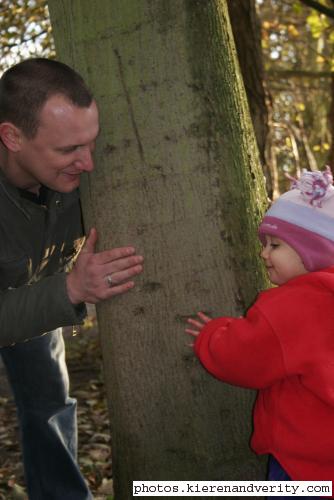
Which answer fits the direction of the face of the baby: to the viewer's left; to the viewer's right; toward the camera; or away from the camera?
to the viewer's left

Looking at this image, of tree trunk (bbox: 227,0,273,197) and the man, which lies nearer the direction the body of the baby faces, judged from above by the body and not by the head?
the man

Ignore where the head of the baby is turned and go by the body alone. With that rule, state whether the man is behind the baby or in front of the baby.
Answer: in front

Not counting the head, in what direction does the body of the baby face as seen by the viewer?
to the viewer's left

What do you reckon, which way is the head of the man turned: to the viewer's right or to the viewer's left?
to the viewer's right
